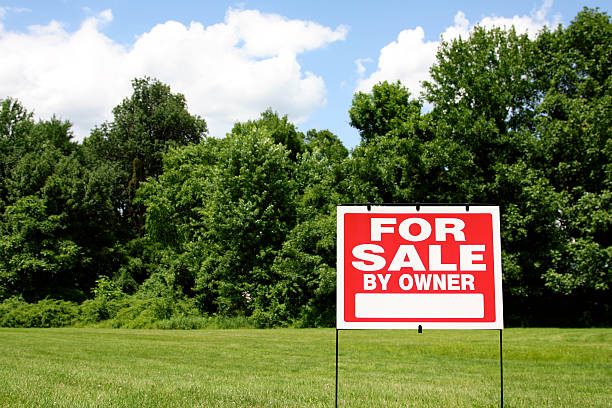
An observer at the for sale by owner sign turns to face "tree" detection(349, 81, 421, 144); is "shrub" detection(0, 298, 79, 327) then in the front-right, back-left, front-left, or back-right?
front-left

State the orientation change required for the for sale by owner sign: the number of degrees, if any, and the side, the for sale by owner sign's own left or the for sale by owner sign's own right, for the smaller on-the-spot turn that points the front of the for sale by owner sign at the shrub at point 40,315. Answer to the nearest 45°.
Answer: approximately 135° to the for sale by owner sign's own right

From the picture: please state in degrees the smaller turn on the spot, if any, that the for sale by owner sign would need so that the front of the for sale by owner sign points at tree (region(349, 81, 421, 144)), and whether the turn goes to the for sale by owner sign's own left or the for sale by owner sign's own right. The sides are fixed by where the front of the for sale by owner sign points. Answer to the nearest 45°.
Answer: approximately 180°

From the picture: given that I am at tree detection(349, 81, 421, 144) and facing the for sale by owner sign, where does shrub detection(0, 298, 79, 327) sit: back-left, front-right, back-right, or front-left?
front-right

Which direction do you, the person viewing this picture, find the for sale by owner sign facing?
facing the viewer
